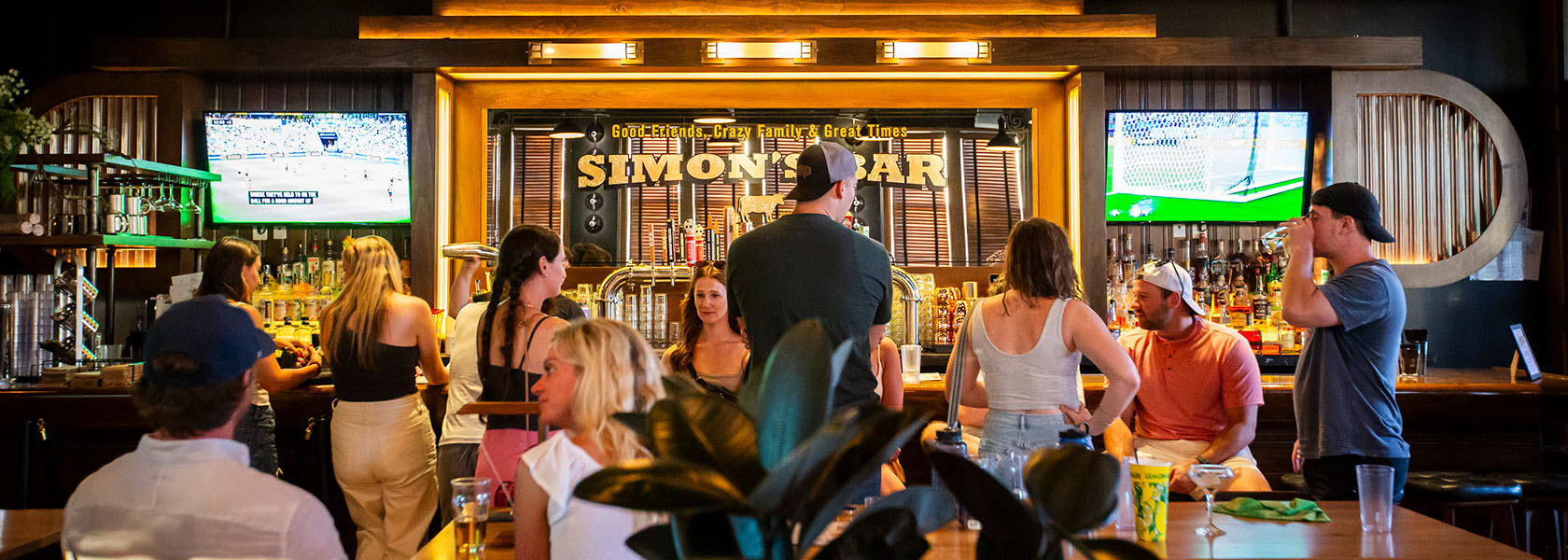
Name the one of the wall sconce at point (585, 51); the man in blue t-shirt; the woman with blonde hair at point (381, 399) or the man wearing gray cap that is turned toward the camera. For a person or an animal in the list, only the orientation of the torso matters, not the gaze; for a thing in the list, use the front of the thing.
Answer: the wall sconce

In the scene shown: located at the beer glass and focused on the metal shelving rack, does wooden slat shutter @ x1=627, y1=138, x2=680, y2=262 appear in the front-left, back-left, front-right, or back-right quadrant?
front-right

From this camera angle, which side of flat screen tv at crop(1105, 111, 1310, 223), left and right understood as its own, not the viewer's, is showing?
front

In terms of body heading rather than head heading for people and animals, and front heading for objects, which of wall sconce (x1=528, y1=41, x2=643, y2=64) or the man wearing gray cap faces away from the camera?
the man wearing gray cap

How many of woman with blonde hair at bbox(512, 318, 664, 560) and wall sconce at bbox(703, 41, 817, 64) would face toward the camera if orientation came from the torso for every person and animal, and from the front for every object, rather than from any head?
1

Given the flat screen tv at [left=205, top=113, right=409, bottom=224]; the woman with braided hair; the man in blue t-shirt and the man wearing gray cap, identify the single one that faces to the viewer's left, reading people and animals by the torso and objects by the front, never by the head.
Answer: the man in blue t-shirt

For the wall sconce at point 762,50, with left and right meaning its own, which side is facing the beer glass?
front

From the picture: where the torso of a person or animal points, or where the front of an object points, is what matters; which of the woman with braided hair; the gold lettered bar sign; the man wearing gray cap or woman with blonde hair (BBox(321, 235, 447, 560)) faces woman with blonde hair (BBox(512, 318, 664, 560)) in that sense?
the gold lettered bar sign

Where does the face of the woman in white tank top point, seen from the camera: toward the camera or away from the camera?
away from the camera

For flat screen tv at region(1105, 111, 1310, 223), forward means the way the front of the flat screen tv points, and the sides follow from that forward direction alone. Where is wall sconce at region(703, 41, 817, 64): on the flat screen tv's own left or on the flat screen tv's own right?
on the flat screen tv's own right

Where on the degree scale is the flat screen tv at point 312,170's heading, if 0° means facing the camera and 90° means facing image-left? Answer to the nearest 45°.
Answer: approximately 0°

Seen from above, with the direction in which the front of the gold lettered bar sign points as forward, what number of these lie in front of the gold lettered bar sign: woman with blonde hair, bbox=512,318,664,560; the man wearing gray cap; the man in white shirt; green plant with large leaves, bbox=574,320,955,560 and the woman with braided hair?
5

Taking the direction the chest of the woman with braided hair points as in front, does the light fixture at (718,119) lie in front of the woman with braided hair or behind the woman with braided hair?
in front

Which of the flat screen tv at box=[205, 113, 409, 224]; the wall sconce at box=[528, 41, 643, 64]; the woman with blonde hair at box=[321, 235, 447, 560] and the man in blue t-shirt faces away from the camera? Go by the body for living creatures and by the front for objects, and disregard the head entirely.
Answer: the woman with blonde hair

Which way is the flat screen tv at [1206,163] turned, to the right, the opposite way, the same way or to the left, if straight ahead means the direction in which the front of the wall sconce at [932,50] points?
the same way

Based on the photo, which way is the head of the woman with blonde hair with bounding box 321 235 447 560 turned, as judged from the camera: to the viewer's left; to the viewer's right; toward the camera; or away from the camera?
away from the camera
